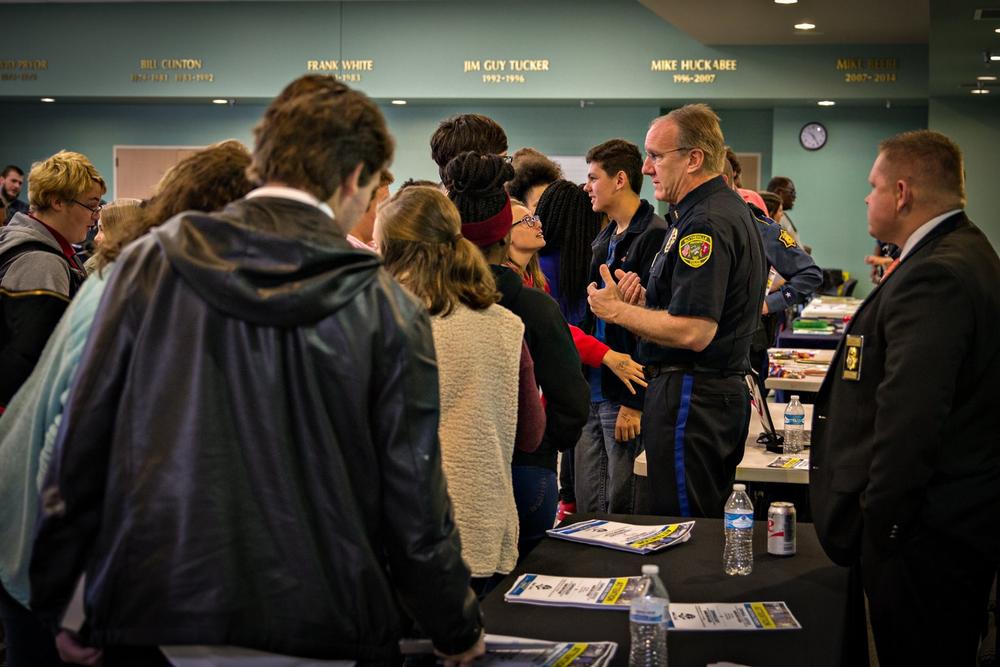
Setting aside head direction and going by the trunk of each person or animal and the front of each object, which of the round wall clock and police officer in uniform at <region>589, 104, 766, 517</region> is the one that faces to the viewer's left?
the police officer in uniform

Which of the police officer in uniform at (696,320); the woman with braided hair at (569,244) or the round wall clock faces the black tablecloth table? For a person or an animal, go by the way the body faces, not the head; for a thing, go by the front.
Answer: the round wall clock

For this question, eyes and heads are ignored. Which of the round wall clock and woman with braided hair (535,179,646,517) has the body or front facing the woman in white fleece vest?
the round wall clock

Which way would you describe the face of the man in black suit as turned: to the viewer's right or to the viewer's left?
to the viewer's left

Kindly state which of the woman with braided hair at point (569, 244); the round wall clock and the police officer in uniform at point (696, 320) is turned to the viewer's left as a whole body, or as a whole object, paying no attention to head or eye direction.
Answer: the police officer in uniform

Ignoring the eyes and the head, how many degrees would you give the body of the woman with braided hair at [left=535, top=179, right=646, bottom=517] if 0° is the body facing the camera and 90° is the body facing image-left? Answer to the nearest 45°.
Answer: approximately 225°

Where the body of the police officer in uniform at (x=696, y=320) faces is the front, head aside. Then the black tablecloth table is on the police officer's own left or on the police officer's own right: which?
on the police officer's own left

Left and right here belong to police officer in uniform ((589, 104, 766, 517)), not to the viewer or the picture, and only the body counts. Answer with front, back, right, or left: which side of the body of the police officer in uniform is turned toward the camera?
left

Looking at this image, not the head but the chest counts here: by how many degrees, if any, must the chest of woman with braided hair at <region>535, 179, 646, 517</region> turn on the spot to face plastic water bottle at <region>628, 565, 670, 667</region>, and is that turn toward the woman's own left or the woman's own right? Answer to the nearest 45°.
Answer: approximately 135° to the woman's own right

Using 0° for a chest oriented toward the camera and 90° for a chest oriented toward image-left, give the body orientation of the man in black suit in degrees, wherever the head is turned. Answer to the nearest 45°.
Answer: approximately 90°

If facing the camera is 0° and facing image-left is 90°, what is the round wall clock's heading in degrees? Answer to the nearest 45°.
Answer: approximately 0°
